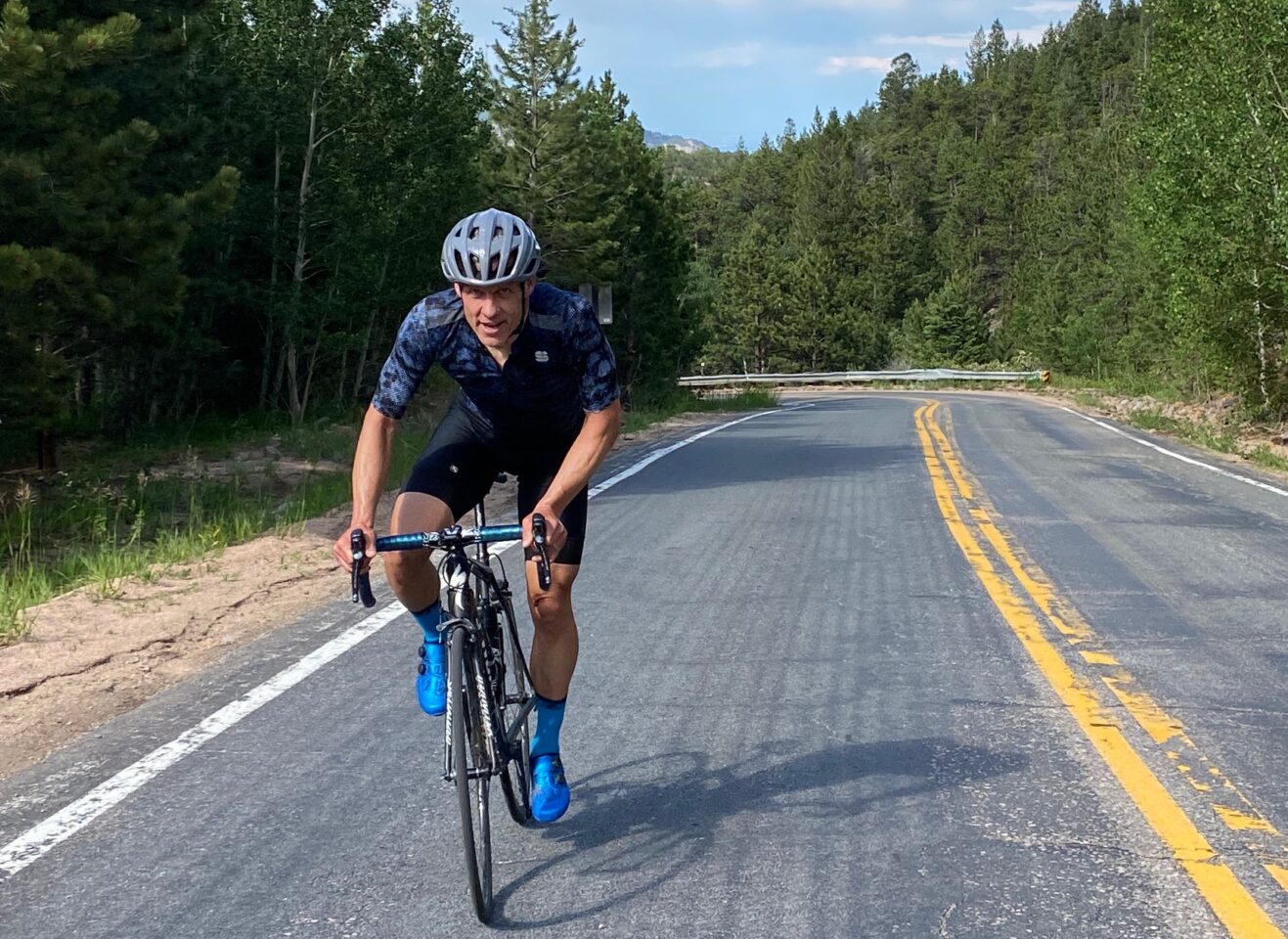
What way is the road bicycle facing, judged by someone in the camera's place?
facing the viewer

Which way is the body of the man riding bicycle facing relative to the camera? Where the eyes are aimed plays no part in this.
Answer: toward the camera

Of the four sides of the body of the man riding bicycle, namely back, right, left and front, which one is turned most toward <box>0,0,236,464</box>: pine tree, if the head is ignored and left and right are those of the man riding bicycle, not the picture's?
back

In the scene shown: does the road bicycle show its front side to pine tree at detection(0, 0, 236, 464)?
no

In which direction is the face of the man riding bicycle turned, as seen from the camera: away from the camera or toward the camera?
toward the camera
